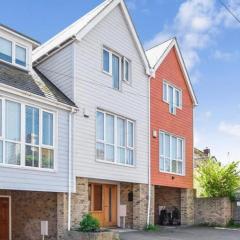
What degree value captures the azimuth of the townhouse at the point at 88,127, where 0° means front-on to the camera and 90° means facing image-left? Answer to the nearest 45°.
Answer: approximately 315°

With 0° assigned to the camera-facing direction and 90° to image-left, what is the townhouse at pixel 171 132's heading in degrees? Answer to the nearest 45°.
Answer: approximately 315°

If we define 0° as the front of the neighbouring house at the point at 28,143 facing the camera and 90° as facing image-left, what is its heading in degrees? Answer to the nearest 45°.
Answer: approximately 315°

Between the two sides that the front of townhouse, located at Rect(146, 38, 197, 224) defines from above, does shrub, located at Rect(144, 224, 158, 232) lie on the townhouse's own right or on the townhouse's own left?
on the townhouse's own right

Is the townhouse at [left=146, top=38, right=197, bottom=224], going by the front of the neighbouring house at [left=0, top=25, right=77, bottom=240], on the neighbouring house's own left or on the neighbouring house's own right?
on the neighbouring house's own left

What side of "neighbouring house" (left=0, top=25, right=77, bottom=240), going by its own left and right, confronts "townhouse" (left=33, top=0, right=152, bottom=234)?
left

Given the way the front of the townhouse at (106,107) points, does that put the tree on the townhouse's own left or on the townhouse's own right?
on the townhouse's own left

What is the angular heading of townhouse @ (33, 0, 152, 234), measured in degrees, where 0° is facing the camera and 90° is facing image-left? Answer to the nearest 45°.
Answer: approximately 315°
